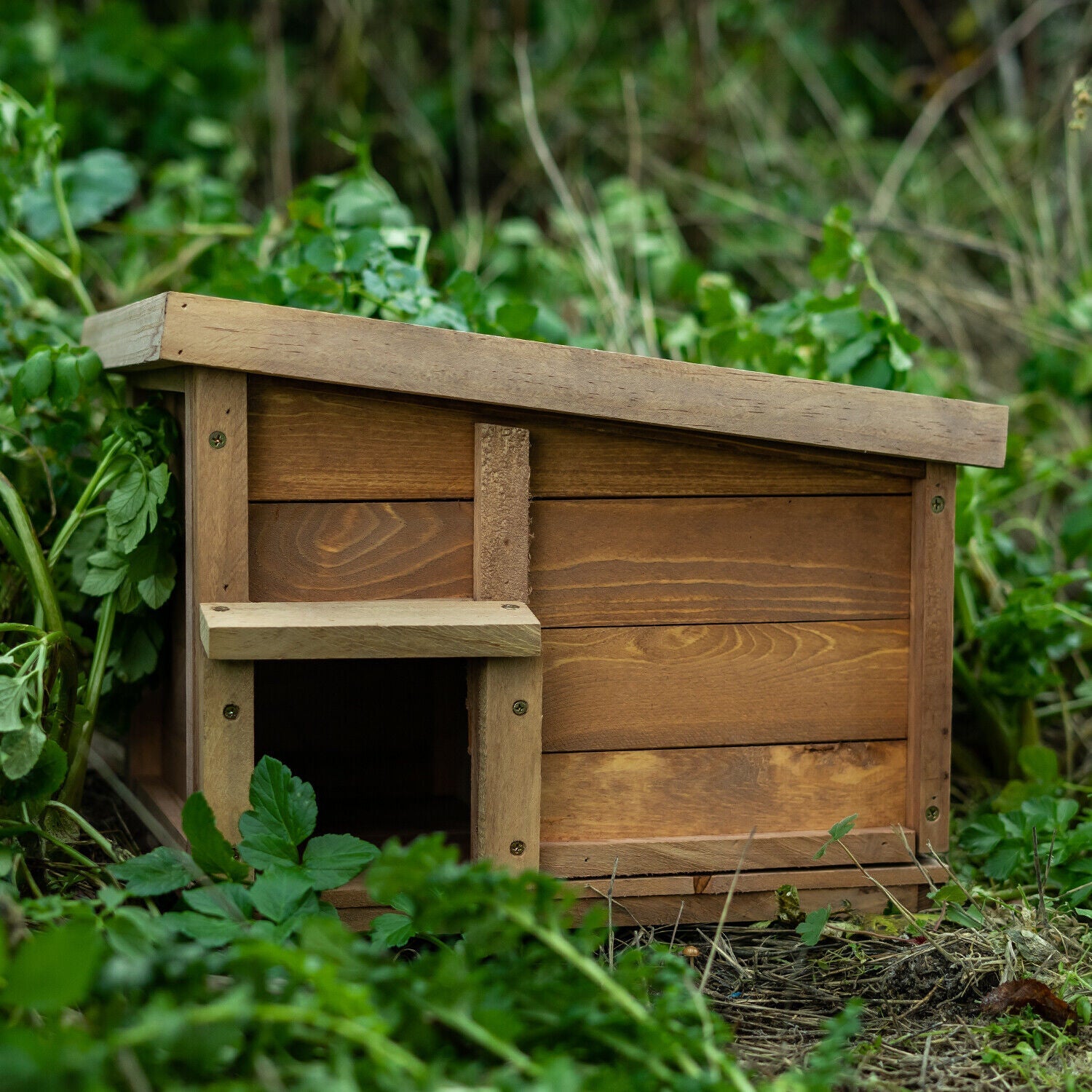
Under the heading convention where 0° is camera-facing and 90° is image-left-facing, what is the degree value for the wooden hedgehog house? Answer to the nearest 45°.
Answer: approximately 0°

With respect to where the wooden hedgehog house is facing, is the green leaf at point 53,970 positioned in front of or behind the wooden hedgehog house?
in front
